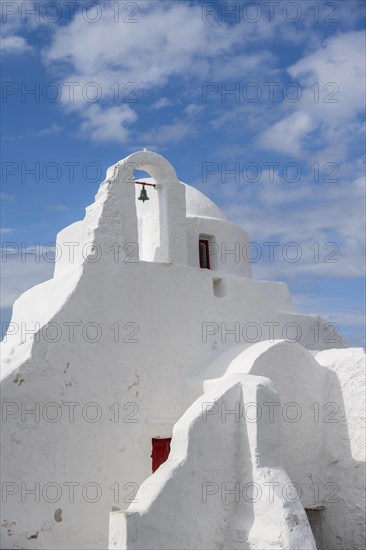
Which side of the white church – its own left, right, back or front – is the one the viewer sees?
front
